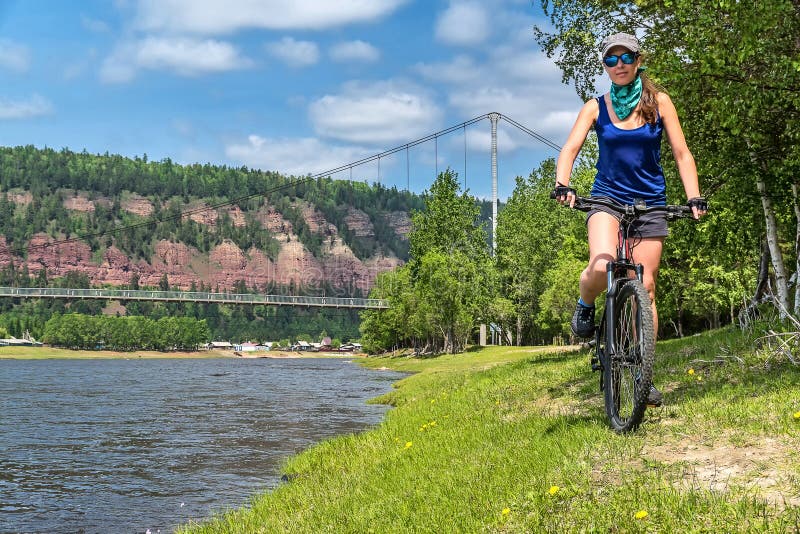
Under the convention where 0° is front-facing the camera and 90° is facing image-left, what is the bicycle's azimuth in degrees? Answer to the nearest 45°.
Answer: approximately 0°

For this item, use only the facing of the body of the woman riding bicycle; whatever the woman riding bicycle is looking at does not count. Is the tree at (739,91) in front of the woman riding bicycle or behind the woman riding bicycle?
behind
